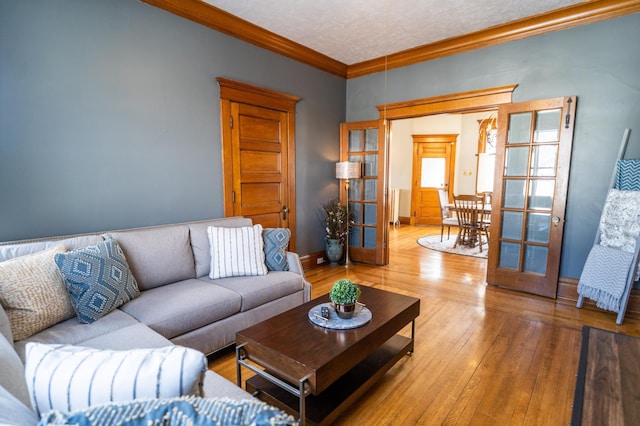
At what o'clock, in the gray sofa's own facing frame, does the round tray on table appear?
The round tray on table is roughly at 12 o'clock from the gray sofa.

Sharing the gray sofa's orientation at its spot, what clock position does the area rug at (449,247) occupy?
The area rug is roughly at 10 o'clock from the gray sofa.

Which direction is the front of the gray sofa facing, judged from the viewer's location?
facing the viewer and to the right of the viewer

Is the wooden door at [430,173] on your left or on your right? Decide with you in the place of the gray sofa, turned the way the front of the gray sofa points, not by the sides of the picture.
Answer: on your left

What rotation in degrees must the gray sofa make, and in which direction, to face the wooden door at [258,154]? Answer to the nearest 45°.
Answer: approximately 90° to its left

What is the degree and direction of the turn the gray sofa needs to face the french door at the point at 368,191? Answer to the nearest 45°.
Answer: approximately 90° to its left

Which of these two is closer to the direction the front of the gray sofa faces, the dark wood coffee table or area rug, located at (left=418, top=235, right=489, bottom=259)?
the dark wood coffee table

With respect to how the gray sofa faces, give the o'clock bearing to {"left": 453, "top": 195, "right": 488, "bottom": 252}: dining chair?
The dining chair is roughly at 10 o'clock from the gray sofa.

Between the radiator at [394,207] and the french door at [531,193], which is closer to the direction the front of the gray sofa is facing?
the french door
